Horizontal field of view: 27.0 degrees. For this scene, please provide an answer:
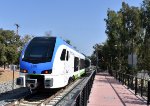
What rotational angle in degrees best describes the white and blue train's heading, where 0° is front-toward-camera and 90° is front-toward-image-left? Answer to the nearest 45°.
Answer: approximately 45°

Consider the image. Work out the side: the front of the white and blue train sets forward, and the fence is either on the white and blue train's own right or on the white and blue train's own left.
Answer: on the white and blue train's own left
